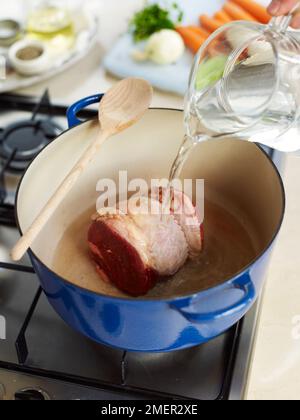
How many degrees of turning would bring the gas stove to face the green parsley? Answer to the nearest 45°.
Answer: approximately 180°

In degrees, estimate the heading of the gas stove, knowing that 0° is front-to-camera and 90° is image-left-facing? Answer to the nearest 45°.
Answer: approximately 0°

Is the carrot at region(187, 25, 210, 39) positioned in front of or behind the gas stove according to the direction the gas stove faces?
behind

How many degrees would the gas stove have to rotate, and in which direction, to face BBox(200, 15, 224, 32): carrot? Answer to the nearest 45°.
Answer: approximately 180°

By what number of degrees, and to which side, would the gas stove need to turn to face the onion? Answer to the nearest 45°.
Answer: approximately 180°

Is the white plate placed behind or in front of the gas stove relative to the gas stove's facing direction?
behind

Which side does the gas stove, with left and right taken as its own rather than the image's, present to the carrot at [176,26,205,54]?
back

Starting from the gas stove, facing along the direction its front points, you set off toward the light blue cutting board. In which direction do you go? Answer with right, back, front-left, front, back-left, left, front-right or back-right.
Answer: back
